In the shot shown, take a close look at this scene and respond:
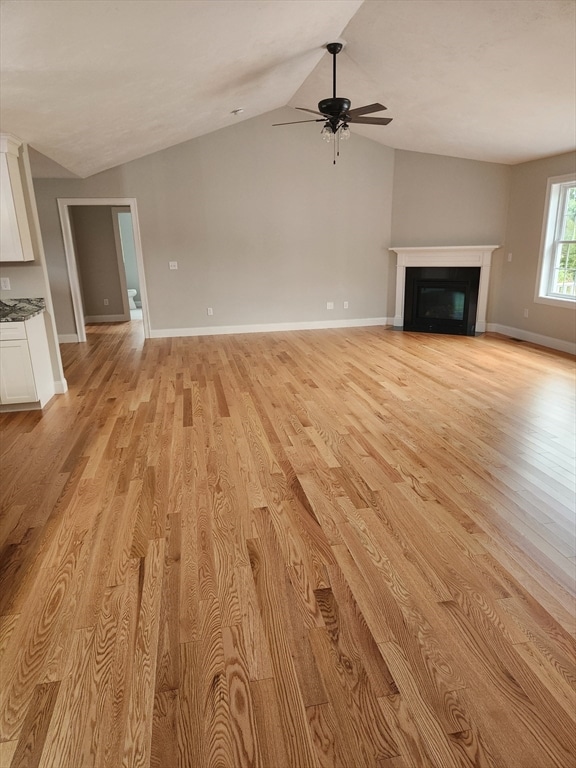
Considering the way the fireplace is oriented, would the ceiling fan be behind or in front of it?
in front

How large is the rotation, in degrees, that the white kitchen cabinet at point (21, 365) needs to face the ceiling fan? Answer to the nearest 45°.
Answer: approximately 90° to its left

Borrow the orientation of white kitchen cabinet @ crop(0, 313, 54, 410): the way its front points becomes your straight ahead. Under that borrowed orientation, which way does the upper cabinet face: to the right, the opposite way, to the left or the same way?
the same way

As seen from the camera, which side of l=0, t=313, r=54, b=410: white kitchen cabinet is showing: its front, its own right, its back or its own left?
front

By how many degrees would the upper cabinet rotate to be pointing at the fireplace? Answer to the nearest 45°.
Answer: approximately 90° to its left

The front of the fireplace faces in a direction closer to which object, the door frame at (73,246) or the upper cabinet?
the upper cabinet

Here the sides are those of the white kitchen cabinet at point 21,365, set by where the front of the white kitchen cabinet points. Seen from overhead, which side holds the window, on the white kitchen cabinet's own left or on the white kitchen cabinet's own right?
on the white kitchen cabinet's own left

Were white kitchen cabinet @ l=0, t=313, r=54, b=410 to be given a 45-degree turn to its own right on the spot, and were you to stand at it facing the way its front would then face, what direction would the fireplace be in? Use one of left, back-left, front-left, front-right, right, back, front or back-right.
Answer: back-left

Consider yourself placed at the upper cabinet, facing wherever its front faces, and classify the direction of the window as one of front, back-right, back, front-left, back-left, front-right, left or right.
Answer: left

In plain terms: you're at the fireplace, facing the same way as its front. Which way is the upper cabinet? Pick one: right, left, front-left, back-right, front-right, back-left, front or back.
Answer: front-right

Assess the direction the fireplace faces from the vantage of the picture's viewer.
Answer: facing the viewer
